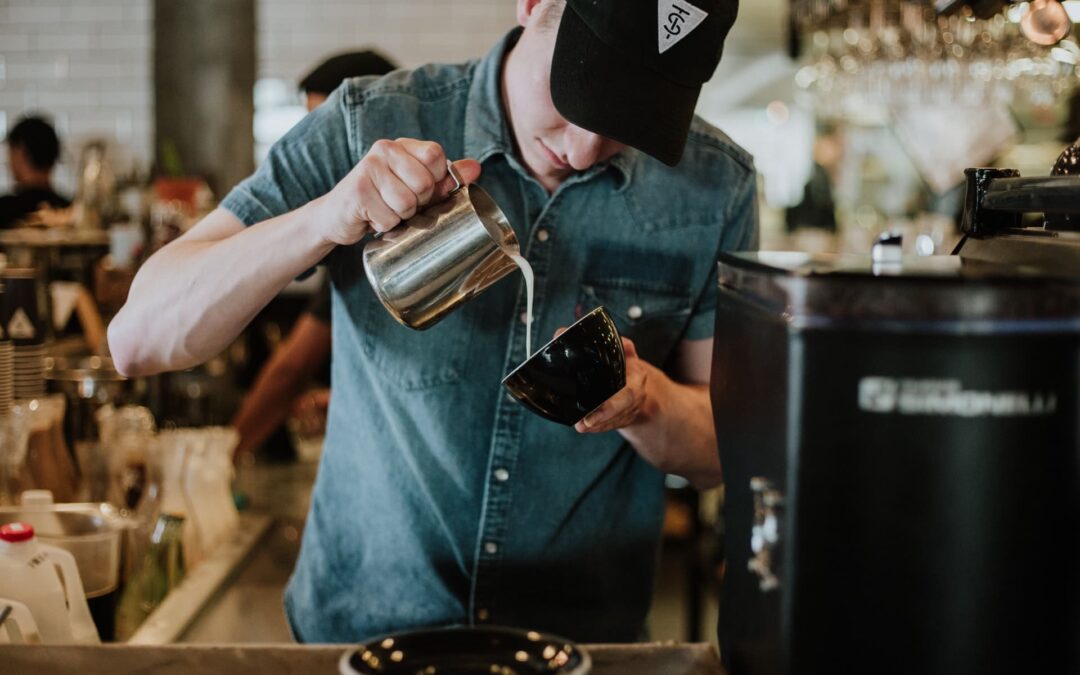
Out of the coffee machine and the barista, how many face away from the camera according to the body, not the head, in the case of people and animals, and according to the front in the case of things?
1

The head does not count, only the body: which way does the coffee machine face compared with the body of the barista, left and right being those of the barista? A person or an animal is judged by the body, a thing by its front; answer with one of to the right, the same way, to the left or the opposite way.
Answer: the opposite way

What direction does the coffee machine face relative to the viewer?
away from the camera

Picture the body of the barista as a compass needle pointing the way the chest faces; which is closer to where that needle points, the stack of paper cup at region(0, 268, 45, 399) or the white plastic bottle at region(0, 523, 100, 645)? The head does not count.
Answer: the white plastic bottle

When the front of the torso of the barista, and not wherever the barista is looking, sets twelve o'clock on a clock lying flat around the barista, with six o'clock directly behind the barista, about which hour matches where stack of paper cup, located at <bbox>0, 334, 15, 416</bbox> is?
The stack of paper cup is roughly at 4 o'clock from the barista.
